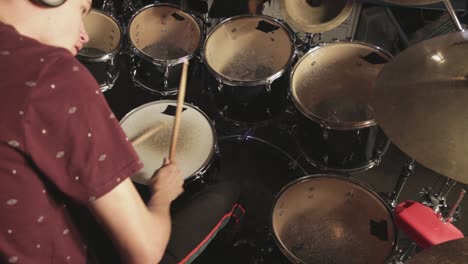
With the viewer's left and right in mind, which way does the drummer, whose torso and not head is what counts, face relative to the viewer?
facing away from the viewer and to the right of the viewer

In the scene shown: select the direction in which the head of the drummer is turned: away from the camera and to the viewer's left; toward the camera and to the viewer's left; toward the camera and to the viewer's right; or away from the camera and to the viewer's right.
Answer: away from the camera and to the viewer's right

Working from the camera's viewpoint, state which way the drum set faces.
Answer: facing away from the viewer and to the right of the viewer
